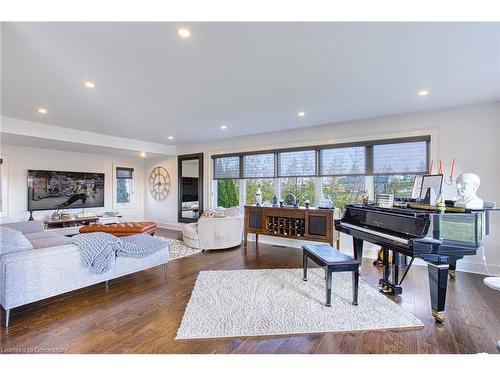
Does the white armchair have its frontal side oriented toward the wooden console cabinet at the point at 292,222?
no

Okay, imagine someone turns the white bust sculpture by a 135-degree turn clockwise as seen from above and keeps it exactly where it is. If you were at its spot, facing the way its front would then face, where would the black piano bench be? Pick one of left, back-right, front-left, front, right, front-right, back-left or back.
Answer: back-left

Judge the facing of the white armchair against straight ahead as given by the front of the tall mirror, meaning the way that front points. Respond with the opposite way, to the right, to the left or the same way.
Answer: to the right

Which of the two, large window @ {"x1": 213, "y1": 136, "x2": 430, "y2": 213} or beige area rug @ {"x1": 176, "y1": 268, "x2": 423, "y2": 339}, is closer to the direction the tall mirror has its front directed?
the beige area rug

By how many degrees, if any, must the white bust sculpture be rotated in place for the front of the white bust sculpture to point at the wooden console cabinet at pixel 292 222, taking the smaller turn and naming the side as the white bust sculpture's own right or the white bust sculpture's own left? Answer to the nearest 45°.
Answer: approximately 45° to the white bust sculpture's own right

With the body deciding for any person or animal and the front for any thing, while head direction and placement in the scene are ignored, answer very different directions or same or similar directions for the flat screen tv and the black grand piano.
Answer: very different directions

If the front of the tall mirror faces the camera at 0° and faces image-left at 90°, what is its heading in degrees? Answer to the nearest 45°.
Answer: approximately 45°

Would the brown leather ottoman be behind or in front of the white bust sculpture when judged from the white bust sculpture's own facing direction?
in front

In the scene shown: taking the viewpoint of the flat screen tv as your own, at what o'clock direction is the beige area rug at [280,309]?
The beige area rug is roughly at 1 o'clock from the flat screen tv.

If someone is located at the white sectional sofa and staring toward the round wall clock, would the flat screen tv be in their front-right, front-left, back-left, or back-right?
front-left

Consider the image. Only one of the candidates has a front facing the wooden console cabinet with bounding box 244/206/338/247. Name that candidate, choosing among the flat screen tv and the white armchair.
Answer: the flat screen tv

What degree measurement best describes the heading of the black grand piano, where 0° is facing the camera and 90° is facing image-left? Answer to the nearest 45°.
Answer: approximately 45°

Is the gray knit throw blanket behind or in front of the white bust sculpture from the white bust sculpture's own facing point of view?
in front

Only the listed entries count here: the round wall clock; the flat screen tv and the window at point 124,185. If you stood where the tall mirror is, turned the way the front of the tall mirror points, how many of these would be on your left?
0

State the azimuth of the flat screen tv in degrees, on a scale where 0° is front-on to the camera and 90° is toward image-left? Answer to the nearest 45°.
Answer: approximately 315°

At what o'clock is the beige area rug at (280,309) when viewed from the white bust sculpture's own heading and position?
The beige area rug is roughly at 12 o'clock from the white bust sculpture.

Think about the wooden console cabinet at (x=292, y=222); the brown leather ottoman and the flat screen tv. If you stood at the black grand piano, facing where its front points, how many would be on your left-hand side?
0

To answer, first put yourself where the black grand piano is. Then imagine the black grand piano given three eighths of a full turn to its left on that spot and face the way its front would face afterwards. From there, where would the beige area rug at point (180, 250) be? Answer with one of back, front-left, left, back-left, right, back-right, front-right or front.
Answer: back
